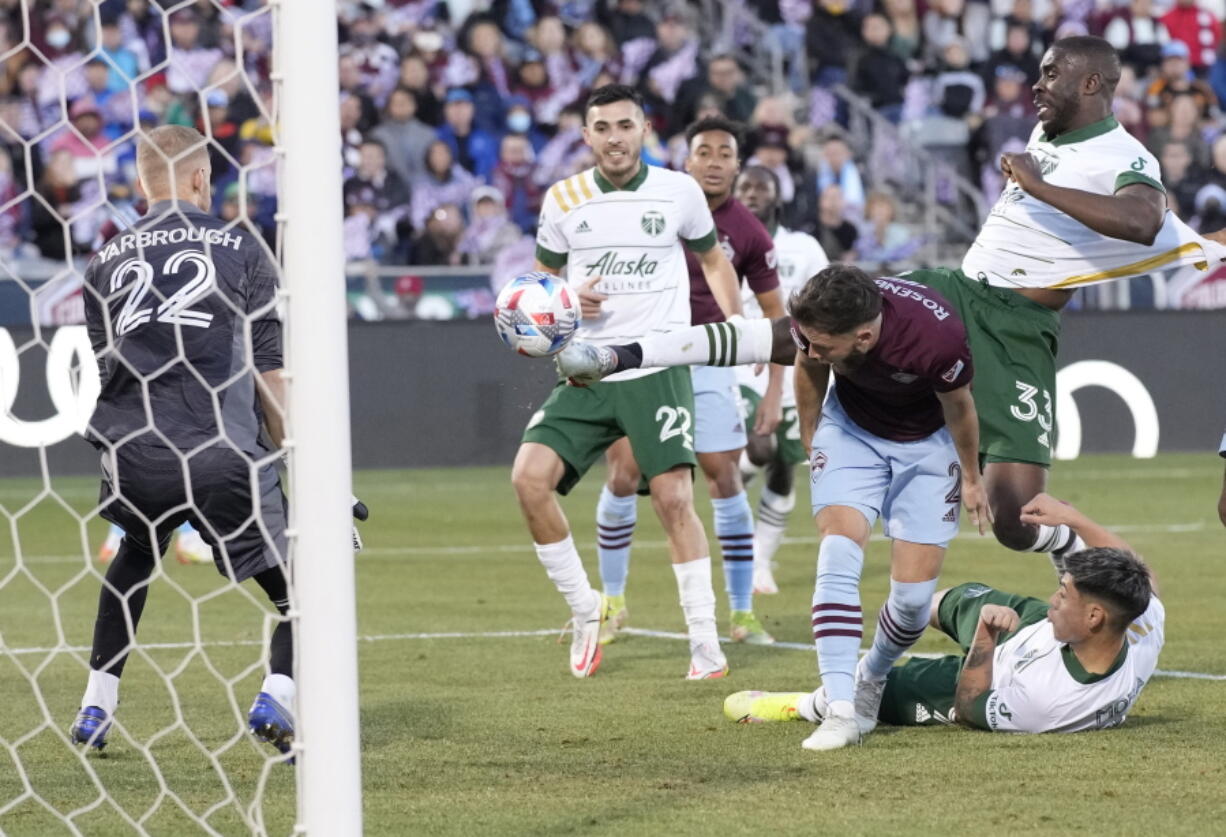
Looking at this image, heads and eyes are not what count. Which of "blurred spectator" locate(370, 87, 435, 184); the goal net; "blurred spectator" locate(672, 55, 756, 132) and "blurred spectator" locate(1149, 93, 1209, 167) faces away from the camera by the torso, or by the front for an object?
the goal net

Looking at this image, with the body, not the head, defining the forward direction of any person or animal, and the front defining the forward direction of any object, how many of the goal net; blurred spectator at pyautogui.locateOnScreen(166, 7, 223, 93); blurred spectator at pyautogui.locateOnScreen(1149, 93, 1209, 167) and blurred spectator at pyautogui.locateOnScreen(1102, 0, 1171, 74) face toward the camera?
3

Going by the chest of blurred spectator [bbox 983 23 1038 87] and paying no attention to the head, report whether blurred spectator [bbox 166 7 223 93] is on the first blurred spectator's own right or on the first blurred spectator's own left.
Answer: on the first blurred spectator's own right

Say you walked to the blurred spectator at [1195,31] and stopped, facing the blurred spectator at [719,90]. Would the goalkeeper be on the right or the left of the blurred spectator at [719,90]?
left

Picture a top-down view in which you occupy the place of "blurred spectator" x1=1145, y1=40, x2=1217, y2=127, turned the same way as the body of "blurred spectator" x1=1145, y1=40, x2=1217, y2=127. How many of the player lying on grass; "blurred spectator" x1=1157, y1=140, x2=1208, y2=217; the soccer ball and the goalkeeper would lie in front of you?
4

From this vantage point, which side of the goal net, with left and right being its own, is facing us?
back
